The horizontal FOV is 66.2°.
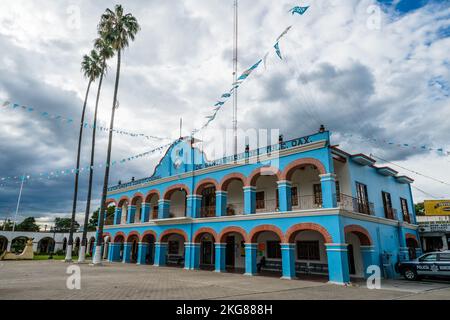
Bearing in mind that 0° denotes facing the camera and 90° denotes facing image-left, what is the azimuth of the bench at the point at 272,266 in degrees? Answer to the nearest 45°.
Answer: approximately 45°

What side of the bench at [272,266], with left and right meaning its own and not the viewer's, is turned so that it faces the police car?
left

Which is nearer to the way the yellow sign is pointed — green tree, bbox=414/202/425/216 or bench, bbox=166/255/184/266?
the bench

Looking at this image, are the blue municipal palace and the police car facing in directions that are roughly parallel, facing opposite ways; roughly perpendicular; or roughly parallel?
roughly perpendicular

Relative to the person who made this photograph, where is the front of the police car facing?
facing to the left of the viewer

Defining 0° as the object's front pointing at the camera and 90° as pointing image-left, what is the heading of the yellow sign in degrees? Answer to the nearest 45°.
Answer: approximately 0°

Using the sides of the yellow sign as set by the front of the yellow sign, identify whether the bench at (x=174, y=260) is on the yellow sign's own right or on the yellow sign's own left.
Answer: on the yellow sign's own right

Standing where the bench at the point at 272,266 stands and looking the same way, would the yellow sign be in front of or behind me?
behind

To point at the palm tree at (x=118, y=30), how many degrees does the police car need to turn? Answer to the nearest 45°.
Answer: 0° — it already faces it
